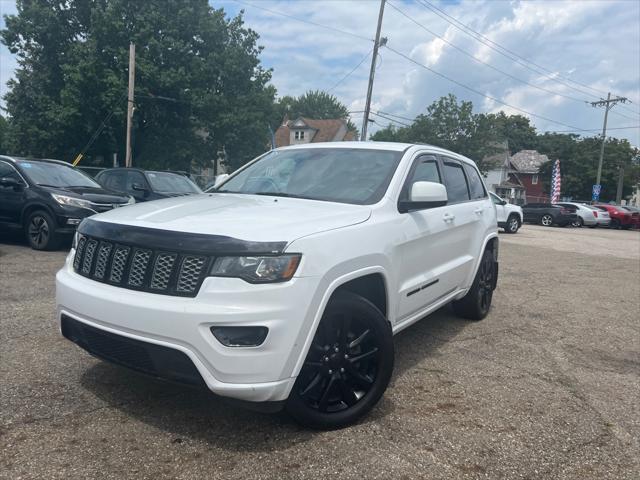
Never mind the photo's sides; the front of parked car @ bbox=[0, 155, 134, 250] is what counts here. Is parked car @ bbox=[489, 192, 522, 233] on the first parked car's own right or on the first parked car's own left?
on the first parked car's own left

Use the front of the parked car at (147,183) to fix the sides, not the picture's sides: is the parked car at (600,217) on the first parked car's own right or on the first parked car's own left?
on the first parked car's own left

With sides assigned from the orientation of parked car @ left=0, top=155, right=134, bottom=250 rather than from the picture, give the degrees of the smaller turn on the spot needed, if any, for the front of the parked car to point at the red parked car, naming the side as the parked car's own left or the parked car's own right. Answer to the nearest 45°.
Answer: approximately 45° to the parked car's own left

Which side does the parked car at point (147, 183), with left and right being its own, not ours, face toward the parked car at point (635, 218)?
left

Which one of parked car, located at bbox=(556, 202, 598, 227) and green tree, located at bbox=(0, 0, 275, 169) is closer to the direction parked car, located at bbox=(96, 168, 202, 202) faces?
the parked car

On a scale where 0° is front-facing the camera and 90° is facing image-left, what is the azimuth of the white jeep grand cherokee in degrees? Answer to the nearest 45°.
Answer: approximately 45°

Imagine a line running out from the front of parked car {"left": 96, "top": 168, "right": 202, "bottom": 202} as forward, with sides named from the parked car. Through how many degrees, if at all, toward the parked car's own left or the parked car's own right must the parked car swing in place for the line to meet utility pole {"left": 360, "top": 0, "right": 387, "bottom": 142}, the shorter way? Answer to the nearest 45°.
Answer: approximately 90° to the parked car's own left

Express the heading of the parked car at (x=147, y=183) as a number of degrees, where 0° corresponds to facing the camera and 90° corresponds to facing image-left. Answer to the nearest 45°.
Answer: approximately 315°

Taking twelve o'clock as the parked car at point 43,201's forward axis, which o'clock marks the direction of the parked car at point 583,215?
the parked car at point 583,215 is roughly at 10 o'clock from the parked car at point 43,201.

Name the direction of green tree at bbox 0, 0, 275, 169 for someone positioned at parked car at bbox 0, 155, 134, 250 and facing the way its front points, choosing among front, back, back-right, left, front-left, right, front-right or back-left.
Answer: back-left

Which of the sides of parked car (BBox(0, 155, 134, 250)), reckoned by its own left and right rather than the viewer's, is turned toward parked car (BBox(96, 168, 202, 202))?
left

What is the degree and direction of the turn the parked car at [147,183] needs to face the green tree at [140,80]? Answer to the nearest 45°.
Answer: approximately 135° to its left

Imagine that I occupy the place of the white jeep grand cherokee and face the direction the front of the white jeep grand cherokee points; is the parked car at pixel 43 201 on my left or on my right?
on my right
